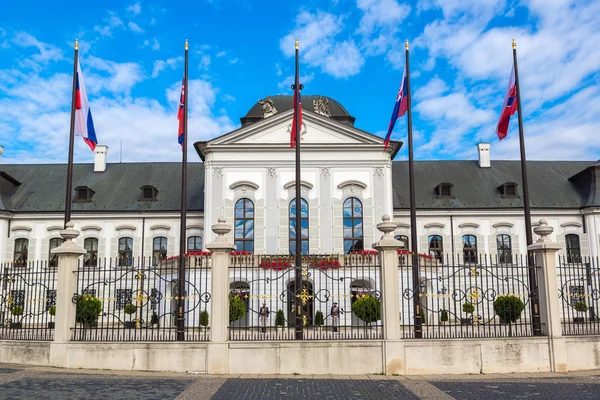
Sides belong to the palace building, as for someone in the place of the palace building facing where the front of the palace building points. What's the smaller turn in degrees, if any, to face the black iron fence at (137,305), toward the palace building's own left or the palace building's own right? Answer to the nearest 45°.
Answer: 0° — it already faces it

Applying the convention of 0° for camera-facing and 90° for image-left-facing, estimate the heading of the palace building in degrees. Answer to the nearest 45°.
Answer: approximately 0°

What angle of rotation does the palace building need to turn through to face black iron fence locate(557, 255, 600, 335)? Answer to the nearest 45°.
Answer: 0° — it already faces it

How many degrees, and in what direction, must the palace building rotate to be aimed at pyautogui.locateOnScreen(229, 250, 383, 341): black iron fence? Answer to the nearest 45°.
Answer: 0° — it already faces it

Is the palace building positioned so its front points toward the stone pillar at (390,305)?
yes

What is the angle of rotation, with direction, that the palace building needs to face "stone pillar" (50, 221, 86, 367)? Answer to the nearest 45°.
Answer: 0° — it already faces it
